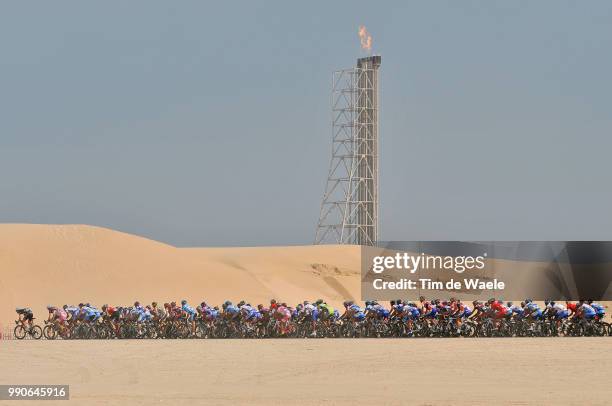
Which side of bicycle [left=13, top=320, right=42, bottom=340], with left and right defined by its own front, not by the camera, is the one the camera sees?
left
